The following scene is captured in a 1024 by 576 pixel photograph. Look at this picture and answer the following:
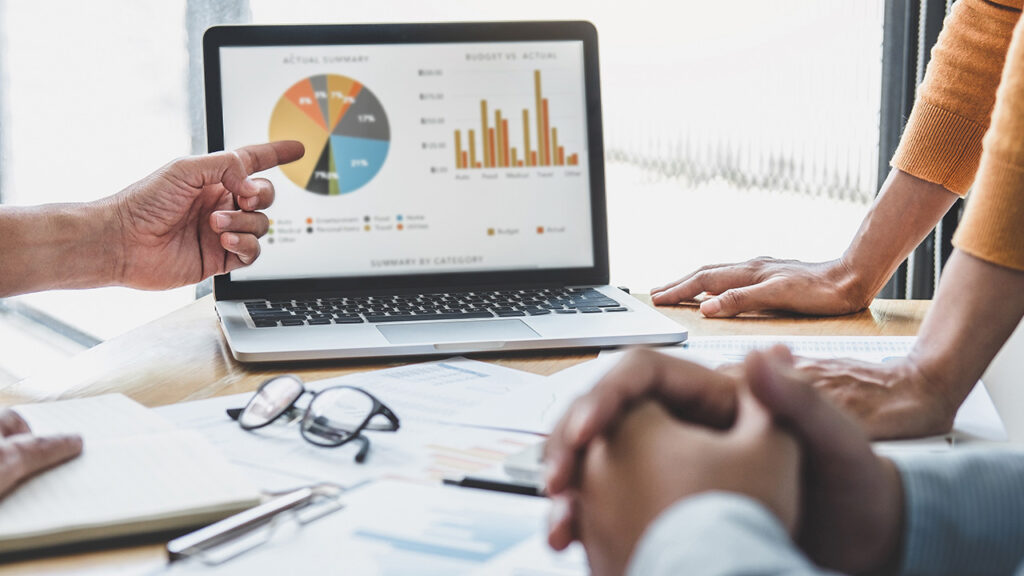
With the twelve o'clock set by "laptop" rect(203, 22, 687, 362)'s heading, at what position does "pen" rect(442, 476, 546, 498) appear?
The pen is roughly at 12 o'clock from the laptop.

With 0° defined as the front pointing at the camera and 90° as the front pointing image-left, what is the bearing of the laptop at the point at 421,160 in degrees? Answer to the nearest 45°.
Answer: approximately 0°
